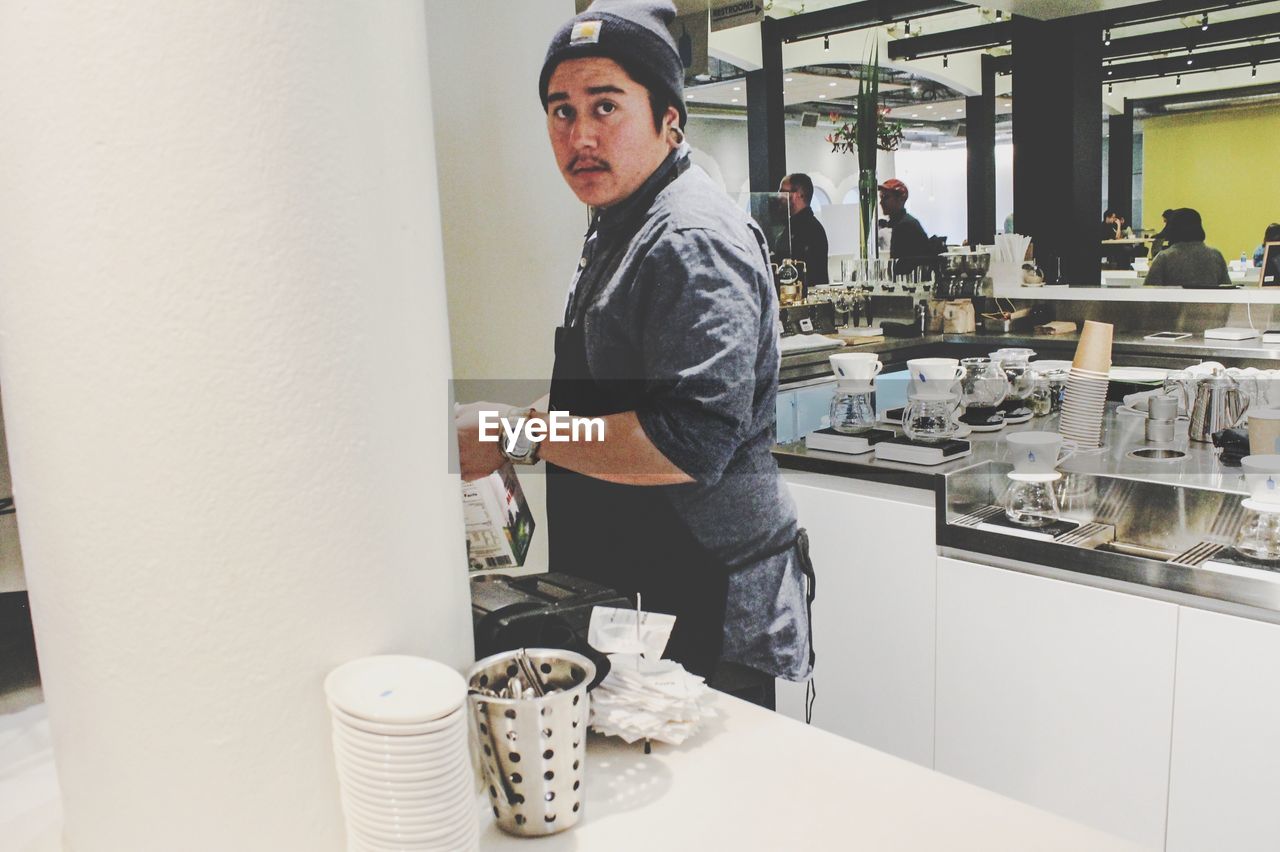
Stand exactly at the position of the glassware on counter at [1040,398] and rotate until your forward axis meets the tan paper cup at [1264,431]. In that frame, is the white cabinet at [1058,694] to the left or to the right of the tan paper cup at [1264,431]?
right

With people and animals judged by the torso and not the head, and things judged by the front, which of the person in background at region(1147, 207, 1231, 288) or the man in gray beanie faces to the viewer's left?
the man in gray beanie

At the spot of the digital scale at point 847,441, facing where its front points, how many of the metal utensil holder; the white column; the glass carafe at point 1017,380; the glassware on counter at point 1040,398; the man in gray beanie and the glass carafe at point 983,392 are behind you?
3

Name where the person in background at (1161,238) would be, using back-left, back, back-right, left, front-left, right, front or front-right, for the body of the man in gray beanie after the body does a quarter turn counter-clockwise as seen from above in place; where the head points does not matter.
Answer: back-left

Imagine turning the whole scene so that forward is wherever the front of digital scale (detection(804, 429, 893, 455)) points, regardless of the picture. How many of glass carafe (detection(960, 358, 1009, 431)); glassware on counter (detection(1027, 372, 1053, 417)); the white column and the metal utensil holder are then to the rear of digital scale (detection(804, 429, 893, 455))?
2

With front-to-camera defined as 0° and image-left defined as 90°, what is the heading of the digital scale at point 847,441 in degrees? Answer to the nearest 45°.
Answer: approximately 45°

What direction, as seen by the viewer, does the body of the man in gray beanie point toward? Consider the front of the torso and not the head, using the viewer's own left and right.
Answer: facing to the left of the viewer

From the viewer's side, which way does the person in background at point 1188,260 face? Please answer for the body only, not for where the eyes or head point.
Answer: away from the camera

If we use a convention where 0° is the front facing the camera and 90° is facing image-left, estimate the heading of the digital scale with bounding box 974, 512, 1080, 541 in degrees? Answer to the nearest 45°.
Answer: approximately 45°

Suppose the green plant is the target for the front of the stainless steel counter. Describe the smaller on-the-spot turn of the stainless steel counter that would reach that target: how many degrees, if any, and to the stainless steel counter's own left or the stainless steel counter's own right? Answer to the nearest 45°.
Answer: approximately 135° to the stainless steel counter's own right

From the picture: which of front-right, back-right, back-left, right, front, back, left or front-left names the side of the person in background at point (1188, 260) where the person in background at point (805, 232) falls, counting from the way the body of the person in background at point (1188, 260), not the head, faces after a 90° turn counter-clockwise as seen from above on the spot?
front-left

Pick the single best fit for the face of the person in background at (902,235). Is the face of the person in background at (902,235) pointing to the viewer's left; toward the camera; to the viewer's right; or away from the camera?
to the viewer's left
